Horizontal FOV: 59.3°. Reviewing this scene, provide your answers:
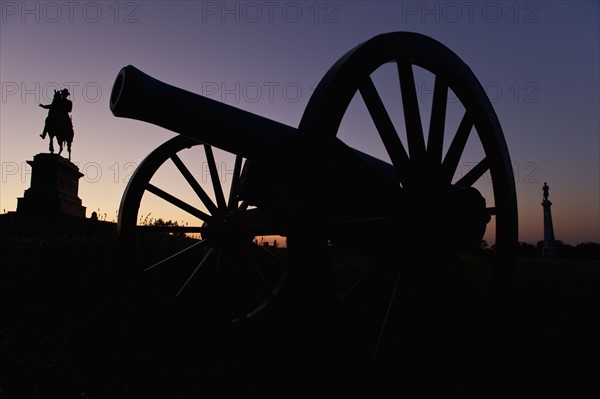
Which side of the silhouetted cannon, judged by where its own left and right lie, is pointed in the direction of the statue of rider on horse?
right

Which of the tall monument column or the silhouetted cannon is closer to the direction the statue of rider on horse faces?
the silhouetted cannon

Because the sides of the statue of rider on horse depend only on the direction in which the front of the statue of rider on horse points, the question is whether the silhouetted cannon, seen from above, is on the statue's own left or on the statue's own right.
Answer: on the statue's own left

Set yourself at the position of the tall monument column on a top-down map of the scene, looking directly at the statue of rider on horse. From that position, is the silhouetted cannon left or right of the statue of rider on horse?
left

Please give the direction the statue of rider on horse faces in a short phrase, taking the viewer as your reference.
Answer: facing the viewer and to the left of the viewer

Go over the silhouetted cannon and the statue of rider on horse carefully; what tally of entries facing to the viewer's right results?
0

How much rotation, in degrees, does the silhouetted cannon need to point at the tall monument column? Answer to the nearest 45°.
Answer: approximately 180°

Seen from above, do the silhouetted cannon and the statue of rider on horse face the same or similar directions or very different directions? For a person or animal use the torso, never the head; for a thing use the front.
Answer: same or similar directions

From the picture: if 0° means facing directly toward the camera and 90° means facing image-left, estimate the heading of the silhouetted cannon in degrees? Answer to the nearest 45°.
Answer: approximately 45°
